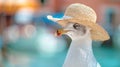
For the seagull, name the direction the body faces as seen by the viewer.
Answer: to the viewer's left
